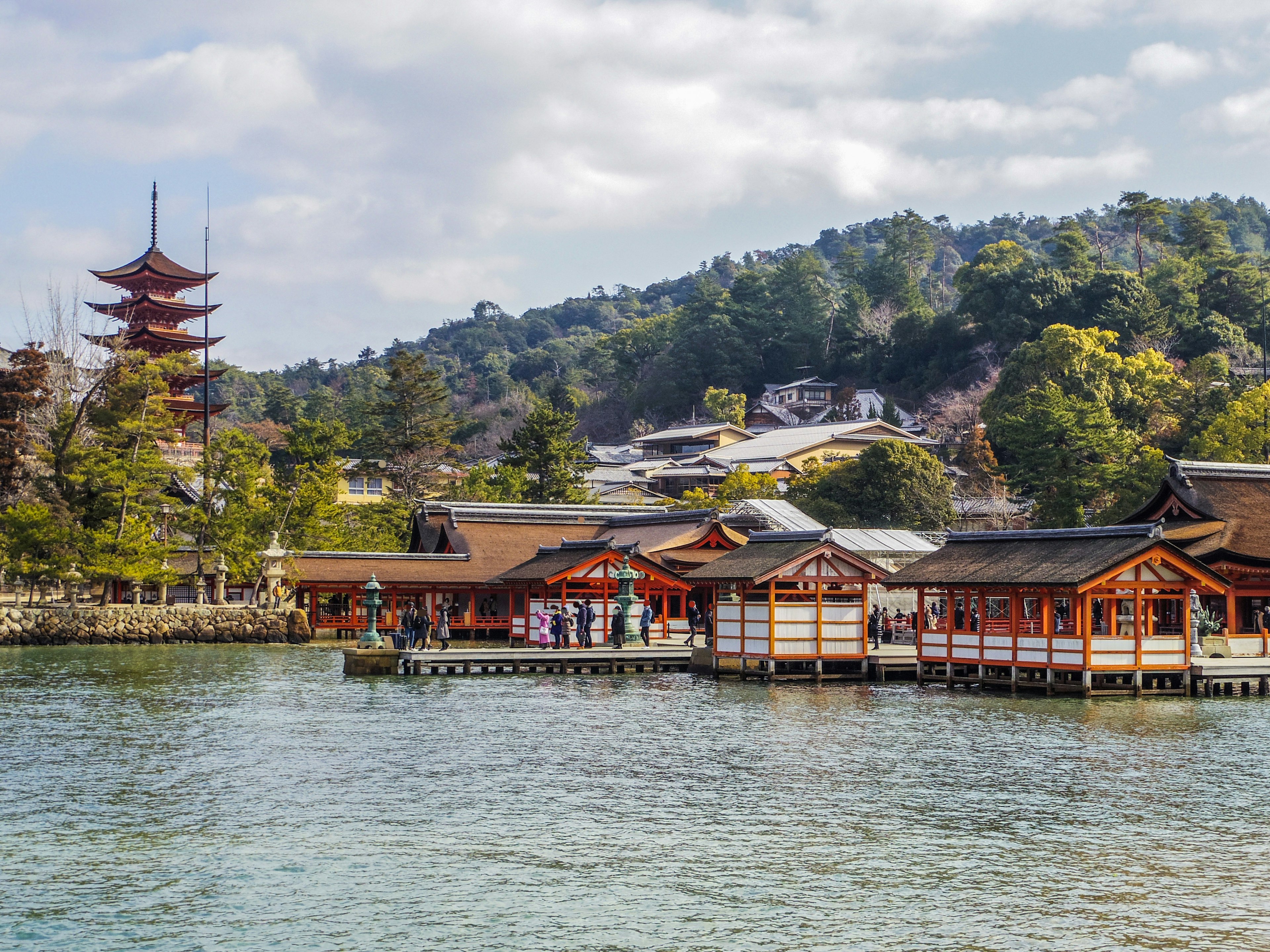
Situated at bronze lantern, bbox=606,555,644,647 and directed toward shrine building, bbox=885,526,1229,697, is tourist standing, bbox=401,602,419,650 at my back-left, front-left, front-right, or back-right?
back-right

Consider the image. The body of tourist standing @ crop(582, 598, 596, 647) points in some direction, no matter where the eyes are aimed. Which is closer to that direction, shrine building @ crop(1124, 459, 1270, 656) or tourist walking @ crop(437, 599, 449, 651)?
the tourist walking

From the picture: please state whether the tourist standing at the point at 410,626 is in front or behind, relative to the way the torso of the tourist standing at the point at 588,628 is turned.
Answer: in front

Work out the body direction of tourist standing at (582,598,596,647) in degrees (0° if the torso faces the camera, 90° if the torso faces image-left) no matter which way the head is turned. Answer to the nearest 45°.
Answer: approximately 90°

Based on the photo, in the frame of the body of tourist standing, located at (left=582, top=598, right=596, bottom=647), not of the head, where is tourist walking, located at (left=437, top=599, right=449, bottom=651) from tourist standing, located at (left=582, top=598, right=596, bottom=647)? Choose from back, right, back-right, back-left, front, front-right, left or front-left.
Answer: front

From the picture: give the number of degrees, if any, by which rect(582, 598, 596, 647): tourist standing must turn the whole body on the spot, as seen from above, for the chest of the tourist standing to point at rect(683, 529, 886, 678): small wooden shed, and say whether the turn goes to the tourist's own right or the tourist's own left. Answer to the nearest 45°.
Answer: approximately 135° to the tourist's own left

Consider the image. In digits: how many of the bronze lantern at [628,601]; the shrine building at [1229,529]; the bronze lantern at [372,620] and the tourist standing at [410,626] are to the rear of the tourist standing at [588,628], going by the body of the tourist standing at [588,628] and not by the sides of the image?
2

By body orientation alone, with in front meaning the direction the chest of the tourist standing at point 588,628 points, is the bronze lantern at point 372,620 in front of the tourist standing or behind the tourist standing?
in front

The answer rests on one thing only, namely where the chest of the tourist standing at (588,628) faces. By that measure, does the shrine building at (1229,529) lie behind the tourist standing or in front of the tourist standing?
behind

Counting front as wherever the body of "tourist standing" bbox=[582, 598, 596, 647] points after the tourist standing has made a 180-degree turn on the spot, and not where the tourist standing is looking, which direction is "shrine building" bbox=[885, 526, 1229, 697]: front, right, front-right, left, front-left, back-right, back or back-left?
front-right

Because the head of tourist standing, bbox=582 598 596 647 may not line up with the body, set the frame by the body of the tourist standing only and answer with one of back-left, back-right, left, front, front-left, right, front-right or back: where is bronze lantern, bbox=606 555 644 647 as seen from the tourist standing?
back
